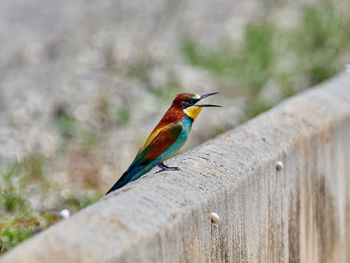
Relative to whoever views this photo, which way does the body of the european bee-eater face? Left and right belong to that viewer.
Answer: facing to the right of the viewer
